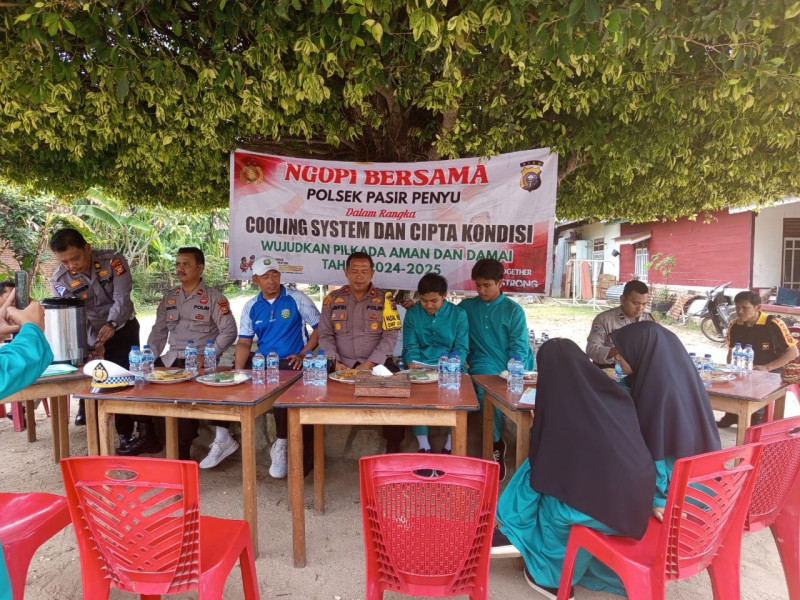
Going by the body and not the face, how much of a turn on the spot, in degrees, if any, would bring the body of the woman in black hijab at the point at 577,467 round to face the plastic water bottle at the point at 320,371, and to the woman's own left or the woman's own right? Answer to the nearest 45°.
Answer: approximately 45° to the woman's own left

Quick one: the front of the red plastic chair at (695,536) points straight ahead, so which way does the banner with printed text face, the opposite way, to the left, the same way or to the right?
the opposite way

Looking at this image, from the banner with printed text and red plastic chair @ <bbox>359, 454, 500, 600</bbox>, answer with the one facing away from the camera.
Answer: the red plastic chair

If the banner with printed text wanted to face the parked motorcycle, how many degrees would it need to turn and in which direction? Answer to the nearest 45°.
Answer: approximately 135° to its left

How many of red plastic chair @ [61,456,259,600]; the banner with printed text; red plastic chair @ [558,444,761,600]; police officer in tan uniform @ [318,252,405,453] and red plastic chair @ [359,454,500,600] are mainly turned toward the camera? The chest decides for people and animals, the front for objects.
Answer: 2

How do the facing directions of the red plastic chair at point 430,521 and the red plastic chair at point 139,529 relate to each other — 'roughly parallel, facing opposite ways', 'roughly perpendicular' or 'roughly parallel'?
roughly parallel

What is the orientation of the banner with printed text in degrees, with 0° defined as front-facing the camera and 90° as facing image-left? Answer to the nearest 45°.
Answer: approximately 0°

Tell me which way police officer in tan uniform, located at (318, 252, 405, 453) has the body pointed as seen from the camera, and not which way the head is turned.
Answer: toward the camera

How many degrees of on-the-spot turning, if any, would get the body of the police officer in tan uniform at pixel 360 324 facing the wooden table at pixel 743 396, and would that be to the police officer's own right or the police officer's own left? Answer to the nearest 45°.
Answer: approximately 90° to the police officer's own left

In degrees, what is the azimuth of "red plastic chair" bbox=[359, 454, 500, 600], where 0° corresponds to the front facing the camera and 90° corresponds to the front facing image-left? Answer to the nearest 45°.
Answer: approximately 180°

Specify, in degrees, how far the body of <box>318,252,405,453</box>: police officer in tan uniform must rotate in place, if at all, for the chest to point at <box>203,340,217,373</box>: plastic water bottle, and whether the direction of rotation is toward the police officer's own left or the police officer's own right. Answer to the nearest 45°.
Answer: approximately 90° to the police officer's own right

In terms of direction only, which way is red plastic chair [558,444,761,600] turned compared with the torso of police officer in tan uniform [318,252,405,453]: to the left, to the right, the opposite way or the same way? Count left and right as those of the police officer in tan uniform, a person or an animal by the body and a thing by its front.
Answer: the opposite way

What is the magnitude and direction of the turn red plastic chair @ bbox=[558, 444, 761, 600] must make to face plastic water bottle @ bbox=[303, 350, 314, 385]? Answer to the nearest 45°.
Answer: approximately 45° to its left

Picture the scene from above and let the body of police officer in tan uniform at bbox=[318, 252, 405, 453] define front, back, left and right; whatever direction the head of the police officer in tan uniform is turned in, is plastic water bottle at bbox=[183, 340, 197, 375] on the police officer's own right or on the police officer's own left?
on the police officer's own right

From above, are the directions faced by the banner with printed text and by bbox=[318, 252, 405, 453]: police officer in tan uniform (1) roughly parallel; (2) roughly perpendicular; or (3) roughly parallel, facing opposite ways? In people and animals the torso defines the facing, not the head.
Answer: roughly parallel

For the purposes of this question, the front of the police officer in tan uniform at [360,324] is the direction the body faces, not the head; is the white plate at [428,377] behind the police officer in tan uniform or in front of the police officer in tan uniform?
in front

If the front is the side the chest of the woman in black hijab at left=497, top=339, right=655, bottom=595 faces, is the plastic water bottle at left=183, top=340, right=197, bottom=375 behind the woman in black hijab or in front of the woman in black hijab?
in front

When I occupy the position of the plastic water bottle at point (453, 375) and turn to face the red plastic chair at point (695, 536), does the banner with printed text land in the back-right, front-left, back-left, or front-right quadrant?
back-left

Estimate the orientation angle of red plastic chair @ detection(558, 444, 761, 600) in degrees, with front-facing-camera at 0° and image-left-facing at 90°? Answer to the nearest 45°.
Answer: approximately 135°

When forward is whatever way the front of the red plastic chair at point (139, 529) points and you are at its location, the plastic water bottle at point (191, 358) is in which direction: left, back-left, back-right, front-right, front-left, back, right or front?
front-left

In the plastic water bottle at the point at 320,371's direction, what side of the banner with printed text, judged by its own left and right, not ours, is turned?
front
